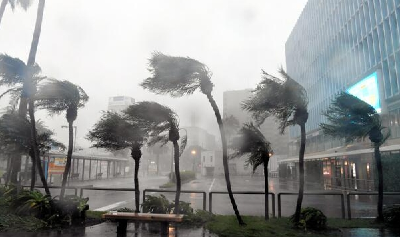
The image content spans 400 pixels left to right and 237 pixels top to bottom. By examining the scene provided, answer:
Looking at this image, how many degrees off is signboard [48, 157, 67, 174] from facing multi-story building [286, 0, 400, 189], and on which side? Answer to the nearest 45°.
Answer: approximately 90° to its left

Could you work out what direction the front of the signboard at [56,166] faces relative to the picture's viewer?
facing the viewer

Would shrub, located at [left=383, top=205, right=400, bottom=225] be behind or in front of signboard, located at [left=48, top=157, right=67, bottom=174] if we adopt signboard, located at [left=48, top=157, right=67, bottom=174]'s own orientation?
in front

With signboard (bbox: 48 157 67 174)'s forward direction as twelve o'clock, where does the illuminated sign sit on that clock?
The illuminated sign is roughly at 10 o'clock from the signboard.

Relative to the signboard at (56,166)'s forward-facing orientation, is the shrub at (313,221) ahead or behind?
ahead

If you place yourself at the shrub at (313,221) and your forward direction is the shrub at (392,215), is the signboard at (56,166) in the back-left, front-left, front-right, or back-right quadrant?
back-left

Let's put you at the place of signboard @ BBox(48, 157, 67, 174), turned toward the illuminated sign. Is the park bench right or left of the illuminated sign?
right

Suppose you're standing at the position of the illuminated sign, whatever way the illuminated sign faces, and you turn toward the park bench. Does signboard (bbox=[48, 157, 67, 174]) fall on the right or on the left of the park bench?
right

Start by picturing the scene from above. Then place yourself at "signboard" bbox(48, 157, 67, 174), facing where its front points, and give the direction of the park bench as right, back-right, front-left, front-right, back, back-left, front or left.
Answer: front
